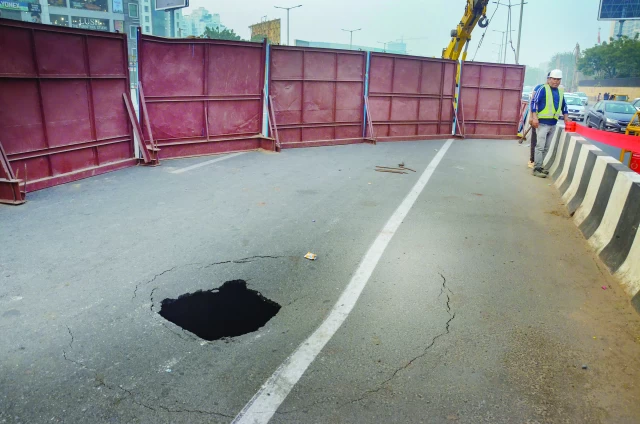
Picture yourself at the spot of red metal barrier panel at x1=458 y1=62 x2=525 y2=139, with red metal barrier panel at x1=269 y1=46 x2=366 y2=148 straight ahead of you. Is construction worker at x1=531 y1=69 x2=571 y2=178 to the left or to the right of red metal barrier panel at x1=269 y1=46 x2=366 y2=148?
left

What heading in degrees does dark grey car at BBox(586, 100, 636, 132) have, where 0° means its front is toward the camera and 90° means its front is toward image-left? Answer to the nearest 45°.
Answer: approximately 315°

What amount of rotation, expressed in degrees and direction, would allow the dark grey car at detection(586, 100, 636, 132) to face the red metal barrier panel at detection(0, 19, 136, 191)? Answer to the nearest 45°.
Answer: approximately 90° to its right

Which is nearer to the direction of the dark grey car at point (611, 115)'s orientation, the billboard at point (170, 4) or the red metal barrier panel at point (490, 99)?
the red metal barrier panel

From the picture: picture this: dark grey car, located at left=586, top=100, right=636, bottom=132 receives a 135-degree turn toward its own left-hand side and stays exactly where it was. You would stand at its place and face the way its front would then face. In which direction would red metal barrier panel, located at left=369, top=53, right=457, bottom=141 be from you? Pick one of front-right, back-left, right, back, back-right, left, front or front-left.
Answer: back-left

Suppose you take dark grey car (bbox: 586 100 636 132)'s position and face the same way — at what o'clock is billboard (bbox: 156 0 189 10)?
The billboard is roughly at 5 o'clock from the dark grey car.

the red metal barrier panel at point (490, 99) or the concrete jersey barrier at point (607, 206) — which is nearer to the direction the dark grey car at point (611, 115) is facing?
the concrete jersey barrier

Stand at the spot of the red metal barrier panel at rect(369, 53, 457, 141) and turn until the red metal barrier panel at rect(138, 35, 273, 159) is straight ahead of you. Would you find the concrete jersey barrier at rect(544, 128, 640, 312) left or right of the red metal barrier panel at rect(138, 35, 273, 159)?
left

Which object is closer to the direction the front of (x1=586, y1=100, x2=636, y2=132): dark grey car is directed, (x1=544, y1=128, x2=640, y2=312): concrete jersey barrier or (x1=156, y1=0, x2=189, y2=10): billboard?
the concrete jersey barrier

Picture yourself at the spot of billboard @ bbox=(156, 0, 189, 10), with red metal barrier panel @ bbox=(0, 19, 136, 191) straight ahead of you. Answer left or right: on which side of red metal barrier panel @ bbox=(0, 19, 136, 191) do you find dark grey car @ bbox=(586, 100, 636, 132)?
left

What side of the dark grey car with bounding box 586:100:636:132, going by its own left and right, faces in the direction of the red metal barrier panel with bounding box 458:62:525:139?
right
